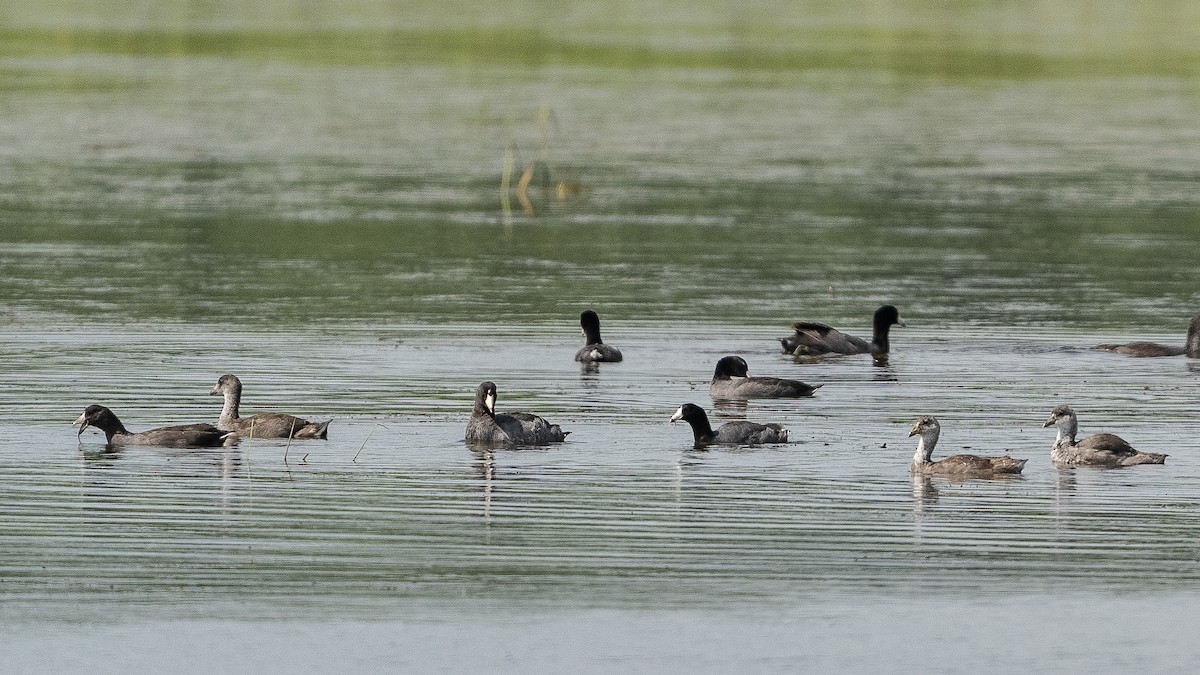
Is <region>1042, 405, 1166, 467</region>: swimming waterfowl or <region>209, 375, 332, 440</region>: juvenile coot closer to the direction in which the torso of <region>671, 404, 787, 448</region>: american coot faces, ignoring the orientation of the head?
the juvenile coot

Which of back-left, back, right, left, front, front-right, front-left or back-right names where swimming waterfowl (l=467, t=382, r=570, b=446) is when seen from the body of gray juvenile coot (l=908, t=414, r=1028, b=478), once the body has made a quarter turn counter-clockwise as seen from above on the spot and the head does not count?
right

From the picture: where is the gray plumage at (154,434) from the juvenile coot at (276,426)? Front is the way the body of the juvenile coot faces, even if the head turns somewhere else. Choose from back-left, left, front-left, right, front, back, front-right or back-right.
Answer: front

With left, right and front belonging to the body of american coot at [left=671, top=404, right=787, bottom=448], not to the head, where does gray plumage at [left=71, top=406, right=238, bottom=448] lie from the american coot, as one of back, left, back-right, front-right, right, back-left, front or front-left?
front

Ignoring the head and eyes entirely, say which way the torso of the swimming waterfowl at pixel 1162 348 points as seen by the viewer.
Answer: to the viewer's right

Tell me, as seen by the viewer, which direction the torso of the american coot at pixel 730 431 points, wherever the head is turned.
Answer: to the viewer's left

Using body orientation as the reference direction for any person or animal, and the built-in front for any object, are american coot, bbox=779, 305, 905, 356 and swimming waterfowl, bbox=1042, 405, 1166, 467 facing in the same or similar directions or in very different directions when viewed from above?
very different directions

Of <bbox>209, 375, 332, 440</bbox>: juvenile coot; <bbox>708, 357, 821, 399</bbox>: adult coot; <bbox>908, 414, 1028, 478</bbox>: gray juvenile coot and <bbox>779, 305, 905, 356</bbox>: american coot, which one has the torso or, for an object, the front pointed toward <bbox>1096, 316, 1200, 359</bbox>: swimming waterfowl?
the american coot

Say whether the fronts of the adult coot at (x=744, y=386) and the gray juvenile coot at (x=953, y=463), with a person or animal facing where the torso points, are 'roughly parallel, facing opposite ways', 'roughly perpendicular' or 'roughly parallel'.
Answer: roughly parallel

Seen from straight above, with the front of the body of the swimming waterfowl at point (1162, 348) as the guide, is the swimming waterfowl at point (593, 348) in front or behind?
behind

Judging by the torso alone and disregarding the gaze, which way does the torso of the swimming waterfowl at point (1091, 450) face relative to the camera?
to the viewer's left

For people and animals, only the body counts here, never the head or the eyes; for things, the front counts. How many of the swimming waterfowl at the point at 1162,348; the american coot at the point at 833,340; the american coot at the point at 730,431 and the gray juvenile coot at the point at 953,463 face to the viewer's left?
2

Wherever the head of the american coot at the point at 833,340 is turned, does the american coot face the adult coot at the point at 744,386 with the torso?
no

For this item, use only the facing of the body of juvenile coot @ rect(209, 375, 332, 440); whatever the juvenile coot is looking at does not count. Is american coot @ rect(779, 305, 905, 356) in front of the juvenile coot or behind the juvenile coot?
behind

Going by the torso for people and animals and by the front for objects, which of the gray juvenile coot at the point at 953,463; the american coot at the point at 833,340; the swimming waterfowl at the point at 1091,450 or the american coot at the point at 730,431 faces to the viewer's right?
the american coot at the point at 833,340

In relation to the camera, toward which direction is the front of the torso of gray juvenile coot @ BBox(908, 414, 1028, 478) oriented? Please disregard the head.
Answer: to the viewer's left

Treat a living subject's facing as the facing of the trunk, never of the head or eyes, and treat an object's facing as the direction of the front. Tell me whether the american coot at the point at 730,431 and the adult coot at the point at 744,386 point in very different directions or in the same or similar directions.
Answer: same or similar directions

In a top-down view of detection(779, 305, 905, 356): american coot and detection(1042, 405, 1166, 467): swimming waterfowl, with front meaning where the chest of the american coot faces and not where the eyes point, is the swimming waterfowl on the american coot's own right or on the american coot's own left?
on the american coot's own right

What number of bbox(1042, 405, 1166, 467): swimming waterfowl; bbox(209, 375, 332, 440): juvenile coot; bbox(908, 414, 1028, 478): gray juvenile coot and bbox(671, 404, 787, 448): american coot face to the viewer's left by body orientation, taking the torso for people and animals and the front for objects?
4

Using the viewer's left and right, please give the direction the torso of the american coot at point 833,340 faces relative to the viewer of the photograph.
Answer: facing to the right of the viewer
